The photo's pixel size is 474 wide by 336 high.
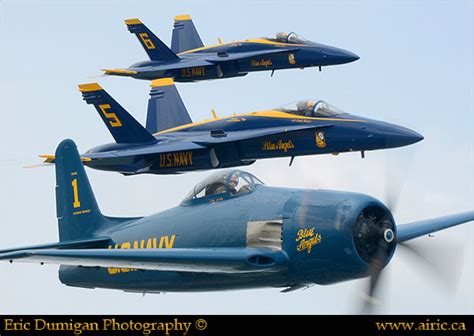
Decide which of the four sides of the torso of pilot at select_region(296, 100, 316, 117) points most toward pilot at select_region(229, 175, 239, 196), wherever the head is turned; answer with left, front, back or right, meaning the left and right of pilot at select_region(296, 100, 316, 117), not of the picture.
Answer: right

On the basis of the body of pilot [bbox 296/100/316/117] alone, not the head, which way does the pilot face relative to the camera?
to the viewer's right

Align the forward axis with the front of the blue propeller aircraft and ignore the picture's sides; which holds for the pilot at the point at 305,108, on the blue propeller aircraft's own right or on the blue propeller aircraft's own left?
on the blue propeller aircraft's own left

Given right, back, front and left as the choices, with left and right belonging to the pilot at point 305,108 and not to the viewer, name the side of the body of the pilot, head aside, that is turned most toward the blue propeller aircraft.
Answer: right

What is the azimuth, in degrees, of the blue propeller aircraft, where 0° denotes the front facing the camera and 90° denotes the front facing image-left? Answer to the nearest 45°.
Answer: approximately 315°
